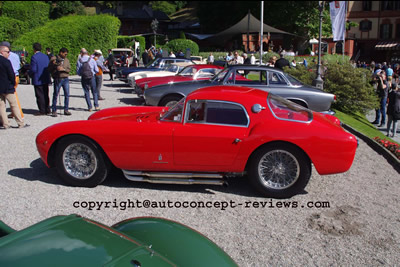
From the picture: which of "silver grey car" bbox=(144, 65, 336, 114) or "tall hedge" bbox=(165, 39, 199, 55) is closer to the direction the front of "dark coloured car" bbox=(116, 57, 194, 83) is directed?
the silver grey car

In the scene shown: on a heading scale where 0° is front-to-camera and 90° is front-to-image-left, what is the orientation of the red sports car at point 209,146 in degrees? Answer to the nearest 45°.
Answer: approximately 90°

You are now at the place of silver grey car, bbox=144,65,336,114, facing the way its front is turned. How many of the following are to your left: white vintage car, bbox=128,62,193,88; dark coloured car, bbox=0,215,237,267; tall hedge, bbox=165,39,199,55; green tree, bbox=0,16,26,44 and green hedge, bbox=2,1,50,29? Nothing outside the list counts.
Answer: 1

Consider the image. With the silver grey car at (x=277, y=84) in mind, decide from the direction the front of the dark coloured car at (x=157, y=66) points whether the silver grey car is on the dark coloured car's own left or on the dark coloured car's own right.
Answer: on the dark coloured car's own left

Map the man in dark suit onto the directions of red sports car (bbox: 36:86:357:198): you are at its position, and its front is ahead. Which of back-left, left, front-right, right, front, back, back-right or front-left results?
front-right

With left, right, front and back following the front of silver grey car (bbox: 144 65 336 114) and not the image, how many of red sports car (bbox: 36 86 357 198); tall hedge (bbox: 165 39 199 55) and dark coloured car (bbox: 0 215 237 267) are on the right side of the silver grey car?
1

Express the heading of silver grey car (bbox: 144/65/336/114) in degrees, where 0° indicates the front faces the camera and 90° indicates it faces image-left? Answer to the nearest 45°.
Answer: approximately 90°

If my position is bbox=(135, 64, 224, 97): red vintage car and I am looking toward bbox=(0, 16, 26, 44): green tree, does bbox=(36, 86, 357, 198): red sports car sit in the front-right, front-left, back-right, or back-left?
back-left
